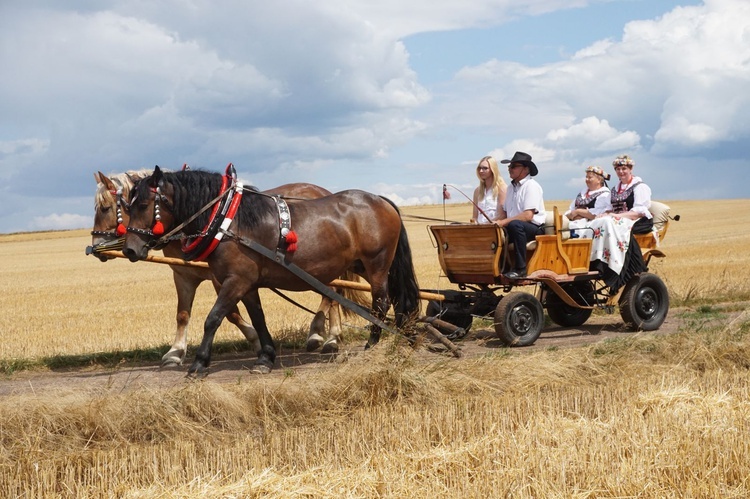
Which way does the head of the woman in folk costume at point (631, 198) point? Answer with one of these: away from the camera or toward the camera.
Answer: toward the camera

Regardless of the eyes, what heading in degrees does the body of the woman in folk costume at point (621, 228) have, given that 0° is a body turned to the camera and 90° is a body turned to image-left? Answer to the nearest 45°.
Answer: approximately 45°

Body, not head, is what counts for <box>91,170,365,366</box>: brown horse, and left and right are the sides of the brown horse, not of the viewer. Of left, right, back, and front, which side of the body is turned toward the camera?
left

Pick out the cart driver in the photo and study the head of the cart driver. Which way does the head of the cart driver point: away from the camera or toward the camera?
toward the camera

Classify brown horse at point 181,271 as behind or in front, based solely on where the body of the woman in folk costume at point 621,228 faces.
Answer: in front

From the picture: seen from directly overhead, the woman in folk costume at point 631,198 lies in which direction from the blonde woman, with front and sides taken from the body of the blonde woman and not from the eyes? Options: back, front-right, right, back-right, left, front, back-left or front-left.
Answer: back

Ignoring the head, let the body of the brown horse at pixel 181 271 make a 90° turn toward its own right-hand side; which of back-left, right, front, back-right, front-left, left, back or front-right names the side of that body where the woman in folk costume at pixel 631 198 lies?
right

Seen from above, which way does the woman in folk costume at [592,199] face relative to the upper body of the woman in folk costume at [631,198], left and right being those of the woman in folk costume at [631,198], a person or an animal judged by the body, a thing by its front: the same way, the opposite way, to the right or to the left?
the same way

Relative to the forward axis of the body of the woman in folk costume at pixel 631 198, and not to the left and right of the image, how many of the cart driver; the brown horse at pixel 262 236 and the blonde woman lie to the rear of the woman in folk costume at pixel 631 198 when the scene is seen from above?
0

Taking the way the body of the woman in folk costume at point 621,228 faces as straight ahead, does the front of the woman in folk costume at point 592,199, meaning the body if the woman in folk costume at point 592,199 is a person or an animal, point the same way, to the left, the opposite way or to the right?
the same way

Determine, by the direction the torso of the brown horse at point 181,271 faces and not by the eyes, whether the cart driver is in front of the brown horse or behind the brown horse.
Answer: behind

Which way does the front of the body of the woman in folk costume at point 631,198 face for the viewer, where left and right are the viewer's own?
facing the viewer and to the left of the viewer

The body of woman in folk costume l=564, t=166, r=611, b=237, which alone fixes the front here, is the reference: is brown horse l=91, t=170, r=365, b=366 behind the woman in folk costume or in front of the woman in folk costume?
in front

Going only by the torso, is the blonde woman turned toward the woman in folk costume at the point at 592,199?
no

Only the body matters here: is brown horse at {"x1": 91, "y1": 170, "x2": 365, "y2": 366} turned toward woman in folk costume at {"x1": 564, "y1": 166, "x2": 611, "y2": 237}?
no

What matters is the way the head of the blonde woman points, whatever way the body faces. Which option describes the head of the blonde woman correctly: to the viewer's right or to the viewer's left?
to the viewer's left

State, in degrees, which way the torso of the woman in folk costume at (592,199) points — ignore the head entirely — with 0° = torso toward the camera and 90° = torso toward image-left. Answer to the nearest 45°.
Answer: approximately 45°
